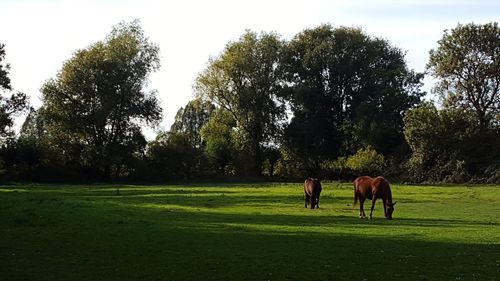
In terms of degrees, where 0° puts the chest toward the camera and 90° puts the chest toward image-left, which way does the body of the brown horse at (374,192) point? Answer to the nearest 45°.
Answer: approximately 315°

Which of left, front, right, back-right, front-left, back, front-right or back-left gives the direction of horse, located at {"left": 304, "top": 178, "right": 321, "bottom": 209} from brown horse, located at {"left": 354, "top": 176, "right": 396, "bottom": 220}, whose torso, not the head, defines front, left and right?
back
